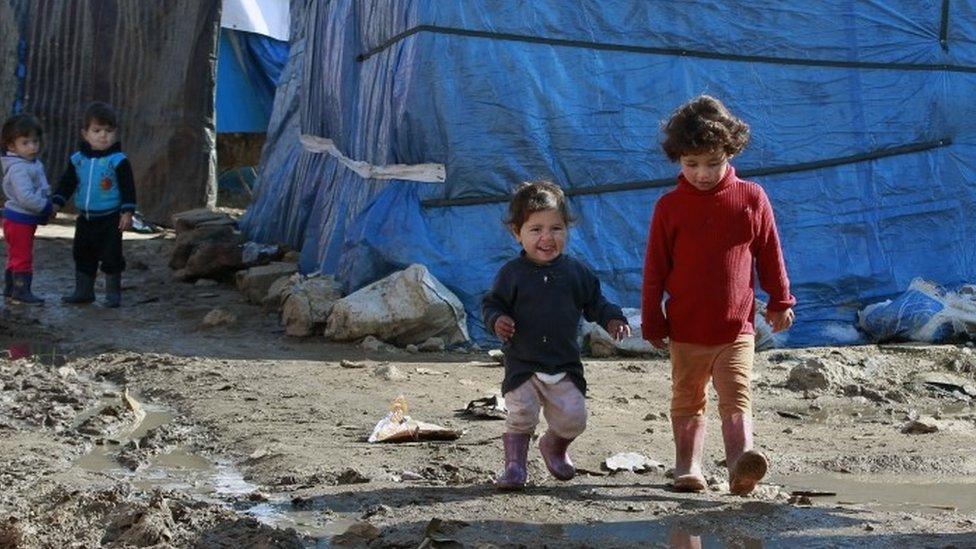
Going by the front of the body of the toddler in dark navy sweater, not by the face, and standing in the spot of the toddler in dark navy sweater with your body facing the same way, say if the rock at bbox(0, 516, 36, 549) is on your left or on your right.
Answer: on your right

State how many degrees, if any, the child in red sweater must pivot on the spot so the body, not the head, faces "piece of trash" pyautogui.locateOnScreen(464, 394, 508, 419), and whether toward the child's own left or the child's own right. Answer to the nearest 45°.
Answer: approximately 135° to the child's own right

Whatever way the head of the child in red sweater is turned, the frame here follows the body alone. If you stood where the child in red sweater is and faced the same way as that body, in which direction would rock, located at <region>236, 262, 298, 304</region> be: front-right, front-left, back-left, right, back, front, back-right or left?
back-right

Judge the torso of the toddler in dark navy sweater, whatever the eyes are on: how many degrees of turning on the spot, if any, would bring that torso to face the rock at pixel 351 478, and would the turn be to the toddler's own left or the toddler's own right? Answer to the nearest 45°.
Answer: approximately 90° to the toddler's own right

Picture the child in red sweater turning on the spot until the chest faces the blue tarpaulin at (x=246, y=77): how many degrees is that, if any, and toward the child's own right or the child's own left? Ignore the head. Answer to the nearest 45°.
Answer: approximately 135° to the child's own right

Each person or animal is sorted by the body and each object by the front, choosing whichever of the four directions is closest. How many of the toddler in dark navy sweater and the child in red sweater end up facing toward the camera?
2

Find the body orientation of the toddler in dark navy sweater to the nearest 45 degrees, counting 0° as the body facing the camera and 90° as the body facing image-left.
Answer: approximately 0°

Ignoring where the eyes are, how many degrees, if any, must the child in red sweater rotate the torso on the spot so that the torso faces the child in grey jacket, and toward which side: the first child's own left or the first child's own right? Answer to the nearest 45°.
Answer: approximately 135° to the first child's own right

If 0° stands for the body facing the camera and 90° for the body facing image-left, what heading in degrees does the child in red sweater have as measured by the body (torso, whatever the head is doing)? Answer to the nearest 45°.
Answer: approximately 0°
